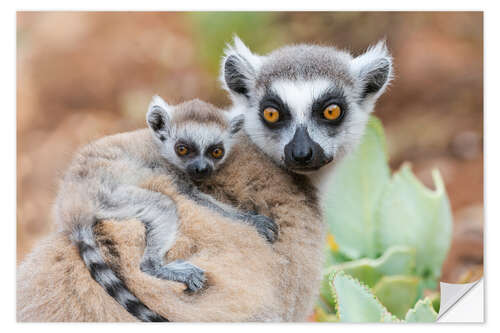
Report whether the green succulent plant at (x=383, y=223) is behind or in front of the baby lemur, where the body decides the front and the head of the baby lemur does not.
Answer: in front

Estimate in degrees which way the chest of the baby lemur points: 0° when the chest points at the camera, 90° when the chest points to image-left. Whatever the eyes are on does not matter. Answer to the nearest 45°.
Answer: approximately 270°
